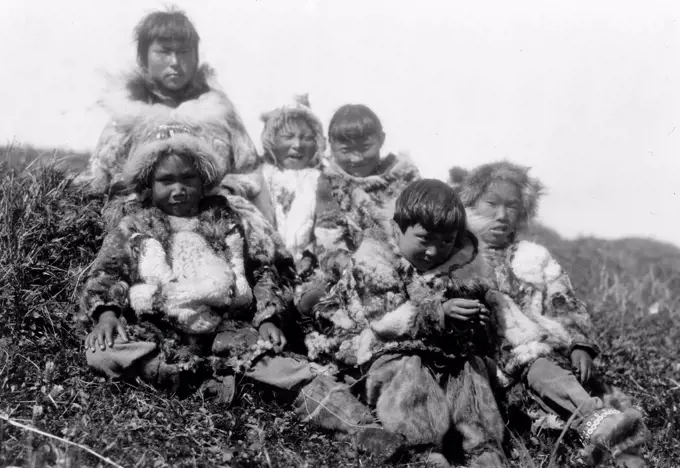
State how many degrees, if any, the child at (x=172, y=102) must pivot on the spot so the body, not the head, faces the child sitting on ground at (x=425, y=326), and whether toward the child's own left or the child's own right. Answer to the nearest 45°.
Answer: approximately 45° to the child's own left

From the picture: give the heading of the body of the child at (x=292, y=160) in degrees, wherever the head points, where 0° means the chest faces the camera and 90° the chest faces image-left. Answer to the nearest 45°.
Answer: approximately 0°

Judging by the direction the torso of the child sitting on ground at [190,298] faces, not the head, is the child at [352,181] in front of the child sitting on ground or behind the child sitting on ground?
behind

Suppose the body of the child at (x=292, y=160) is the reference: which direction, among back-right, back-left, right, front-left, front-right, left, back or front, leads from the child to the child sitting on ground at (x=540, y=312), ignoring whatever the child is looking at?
front-left

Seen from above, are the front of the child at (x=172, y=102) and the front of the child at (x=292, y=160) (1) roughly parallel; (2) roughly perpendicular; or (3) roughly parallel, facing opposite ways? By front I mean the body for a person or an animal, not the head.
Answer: roughly parallel

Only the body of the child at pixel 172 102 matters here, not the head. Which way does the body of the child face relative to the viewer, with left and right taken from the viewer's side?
facing the viewer

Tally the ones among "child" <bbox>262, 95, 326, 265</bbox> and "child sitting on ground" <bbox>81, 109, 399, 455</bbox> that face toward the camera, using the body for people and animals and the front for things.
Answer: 2

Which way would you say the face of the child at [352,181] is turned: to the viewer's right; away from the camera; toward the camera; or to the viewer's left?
toward the camera

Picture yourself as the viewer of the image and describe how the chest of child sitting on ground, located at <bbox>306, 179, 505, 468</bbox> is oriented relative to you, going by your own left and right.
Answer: facing the viewer and to the right of the viewer

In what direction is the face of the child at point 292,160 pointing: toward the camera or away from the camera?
toward the camera

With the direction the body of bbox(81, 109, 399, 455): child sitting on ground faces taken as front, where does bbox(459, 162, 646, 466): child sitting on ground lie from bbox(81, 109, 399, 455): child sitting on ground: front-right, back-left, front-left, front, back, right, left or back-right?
left

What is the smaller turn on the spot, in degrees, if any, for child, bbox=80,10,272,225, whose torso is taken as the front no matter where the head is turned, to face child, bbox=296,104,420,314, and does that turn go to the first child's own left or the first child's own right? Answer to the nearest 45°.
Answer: approximately 45° to the first child's own left

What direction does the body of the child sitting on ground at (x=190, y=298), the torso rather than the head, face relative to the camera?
toward the camera

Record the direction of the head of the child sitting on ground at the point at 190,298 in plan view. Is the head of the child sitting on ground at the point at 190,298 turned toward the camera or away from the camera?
toward the camera

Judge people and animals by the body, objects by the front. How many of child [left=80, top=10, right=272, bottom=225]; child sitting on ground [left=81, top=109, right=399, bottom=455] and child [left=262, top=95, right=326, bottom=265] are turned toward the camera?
3
